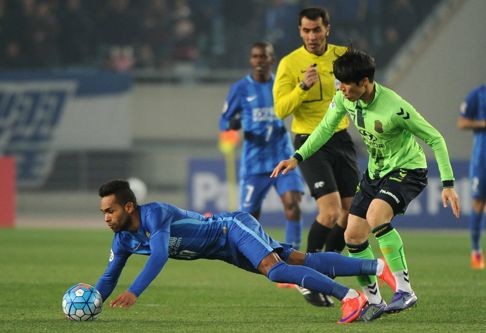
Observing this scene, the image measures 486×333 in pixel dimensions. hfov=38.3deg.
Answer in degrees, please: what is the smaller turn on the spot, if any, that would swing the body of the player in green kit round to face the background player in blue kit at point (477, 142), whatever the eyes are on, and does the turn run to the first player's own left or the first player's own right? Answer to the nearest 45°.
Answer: approximately 135° to the first player's own right

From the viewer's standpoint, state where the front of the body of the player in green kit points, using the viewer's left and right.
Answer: facing the viewer and to the left of the viewer

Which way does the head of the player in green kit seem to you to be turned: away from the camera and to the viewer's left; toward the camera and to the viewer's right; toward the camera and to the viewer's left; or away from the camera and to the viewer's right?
toward the camera and to the viewer's left

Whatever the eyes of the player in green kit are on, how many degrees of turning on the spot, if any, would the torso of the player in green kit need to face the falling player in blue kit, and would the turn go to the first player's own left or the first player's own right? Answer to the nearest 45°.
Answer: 0° — they already face them

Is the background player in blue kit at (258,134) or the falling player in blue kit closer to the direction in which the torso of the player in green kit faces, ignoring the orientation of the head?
the falling player in blue kit

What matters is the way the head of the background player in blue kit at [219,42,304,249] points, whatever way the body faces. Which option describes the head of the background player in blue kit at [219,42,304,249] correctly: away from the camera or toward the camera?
toward the camera
